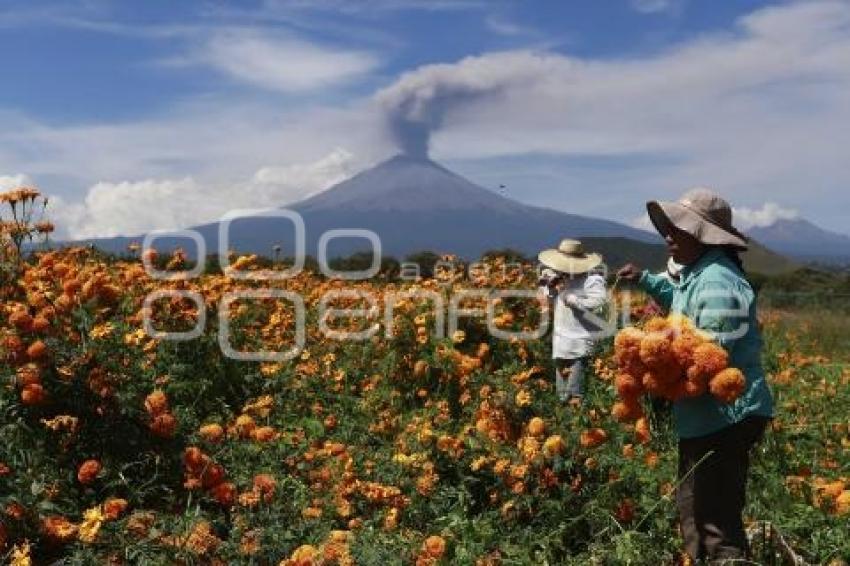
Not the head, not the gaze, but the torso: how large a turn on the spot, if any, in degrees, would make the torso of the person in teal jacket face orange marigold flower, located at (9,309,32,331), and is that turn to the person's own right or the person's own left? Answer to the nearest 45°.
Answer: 0° — they already face it

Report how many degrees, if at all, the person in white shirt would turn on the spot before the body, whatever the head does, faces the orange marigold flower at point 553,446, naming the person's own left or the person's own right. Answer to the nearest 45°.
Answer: approximately 45° to the person's own left

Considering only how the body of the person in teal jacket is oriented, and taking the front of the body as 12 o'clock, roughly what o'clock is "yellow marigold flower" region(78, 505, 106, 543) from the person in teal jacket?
The yellow marigold flower is roughly at 11 o'clock from the person in teal jacket.

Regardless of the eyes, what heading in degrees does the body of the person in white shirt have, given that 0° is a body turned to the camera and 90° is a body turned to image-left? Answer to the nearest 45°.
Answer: approximately 45°

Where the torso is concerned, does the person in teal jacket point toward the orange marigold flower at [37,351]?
yes

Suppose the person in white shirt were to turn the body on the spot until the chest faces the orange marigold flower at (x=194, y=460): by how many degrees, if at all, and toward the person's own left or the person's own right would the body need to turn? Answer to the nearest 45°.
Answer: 0° — they already face it

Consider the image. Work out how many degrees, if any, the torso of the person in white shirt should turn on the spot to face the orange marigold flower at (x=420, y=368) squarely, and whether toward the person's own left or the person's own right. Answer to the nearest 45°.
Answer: approximately 45° to the person's own right

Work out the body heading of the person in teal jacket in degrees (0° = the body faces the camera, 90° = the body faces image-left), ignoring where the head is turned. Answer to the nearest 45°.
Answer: approximately 90°

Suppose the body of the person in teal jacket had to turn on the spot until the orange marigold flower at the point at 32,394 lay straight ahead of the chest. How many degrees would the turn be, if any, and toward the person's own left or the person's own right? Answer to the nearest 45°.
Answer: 0° — they already face it

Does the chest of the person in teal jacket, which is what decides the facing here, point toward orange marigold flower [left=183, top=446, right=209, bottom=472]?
yes
